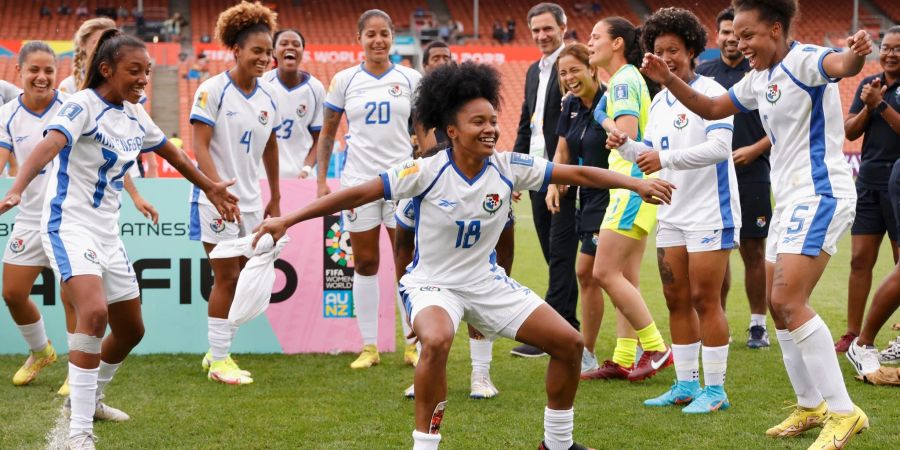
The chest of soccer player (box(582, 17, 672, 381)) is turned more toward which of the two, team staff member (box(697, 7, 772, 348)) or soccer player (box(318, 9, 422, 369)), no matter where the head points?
the soccer player

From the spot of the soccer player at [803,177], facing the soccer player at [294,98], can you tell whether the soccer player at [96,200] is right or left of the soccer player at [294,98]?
left

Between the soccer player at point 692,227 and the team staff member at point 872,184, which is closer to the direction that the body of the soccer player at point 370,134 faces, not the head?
the soccer player

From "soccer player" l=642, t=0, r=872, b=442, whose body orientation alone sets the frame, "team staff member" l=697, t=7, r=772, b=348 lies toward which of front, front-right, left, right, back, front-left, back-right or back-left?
back-right

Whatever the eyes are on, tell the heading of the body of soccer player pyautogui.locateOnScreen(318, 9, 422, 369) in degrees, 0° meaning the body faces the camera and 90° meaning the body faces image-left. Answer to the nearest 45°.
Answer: approximately 0°

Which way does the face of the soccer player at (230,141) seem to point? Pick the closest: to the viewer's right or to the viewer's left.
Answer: to the viewer's right

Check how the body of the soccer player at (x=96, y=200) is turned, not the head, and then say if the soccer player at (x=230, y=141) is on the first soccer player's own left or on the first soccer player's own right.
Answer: on the first soccer player's own left

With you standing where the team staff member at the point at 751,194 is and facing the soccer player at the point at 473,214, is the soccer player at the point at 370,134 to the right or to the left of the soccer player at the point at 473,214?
right
